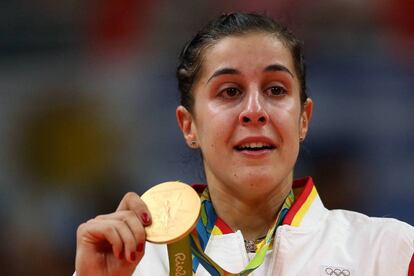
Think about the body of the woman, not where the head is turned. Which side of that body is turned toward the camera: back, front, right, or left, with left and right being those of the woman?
front
